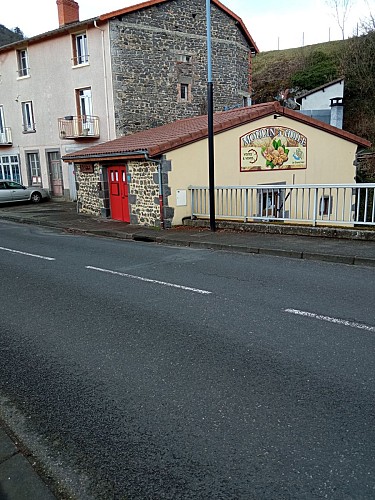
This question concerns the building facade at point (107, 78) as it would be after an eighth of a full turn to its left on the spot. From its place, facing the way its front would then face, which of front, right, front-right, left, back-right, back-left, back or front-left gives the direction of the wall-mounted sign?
front
